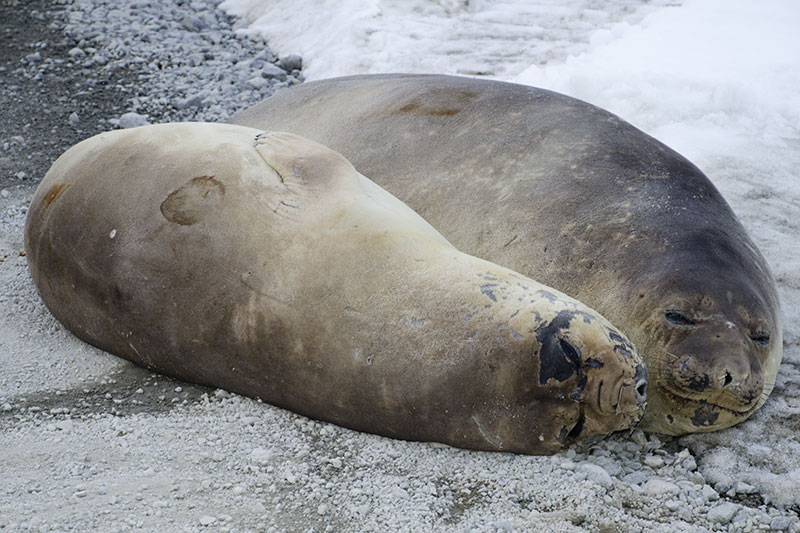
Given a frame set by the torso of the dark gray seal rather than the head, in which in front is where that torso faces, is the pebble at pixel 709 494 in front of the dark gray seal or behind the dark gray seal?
in front

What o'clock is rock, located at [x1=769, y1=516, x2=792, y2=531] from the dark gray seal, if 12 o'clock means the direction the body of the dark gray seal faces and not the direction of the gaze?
The rock is roughly at 1 o'clock from the dark gray seal.

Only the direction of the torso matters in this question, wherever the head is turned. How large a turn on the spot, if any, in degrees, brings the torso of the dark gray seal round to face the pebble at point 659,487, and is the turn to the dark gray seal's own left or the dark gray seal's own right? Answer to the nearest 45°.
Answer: approximately 45° to the dark gray seal's own right

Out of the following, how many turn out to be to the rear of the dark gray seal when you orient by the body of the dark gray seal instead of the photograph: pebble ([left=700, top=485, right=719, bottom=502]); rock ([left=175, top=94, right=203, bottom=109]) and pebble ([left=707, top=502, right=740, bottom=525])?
1

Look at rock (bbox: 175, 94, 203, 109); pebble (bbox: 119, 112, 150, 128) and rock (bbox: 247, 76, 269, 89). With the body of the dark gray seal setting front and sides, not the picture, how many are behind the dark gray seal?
3

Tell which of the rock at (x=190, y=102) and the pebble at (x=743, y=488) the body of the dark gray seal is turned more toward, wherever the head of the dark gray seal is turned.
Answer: the pebble

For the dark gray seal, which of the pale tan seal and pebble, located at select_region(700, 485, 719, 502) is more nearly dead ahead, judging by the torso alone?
the pebble

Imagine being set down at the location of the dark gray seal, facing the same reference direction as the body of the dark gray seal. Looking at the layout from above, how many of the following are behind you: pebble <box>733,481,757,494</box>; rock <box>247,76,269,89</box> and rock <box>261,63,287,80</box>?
2

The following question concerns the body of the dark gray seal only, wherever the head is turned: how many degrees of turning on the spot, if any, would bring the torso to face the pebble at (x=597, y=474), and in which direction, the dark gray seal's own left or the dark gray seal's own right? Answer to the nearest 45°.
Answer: approximately 45° to the dark gray seal's own right

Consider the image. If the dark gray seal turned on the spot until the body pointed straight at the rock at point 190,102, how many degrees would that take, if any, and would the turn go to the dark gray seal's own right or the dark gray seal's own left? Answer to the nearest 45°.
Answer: approximately 180°

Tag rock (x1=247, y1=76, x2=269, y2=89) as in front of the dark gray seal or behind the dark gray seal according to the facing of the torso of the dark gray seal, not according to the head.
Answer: behind

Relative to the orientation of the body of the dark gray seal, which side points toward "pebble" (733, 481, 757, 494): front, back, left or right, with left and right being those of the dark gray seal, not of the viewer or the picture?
front

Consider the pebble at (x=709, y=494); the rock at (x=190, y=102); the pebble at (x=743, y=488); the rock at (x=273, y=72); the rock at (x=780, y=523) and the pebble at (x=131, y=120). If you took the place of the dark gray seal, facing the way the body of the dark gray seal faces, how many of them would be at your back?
3

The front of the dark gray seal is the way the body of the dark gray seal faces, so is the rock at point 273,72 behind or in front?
behind

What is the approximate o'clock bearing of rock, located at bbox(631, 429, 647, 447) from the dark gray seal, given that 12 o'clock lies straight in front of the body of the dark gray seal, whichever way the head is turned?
The rock is roughly at 1 o'clock from the dark gray seal.

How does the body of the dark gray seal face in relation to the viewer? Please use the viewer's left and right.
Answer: facing the viewer and to the right of the viewer

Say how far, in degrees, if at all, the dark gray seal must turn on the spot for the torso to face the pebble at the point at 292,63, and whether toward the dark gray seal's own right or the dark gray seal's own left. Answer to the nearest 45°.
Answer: approximately 180°
